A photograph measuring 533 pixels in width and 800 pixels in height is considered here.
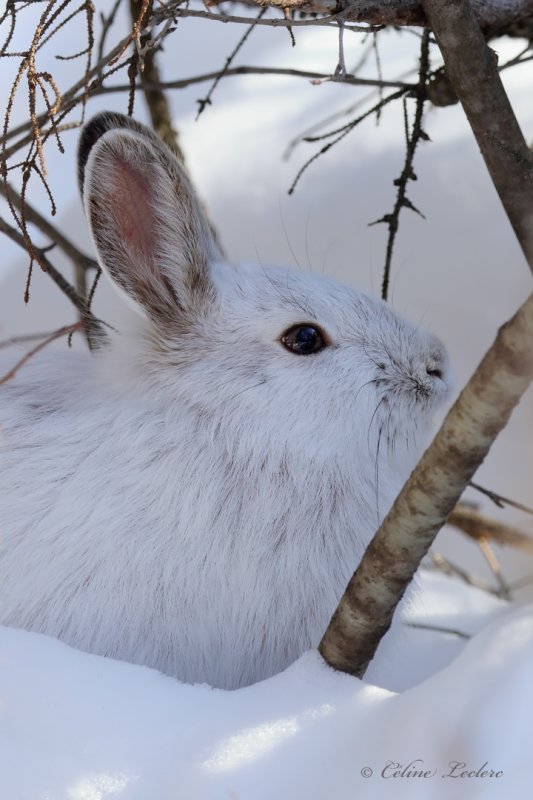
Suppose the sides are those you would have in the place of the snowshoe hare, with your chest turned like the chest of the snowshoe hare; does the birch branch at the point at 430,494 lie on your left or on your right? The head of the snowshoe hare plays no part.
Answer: on your right

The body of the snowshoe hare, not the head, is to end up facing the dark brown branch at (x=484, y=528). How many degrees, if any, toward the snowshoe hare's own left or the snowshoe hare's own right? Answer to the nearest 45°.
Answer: approximately 45° to the snowshoe hare's own left

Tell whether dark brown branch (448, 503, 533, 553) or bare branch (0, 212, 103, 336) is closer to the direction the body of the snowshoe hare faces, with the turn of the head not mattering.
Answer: the dark brown branch

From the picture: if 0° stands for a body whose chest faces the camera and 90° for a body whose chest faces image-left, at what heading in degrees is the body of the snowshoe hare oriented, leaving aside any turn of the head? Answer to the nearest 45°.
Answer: approximately 270°

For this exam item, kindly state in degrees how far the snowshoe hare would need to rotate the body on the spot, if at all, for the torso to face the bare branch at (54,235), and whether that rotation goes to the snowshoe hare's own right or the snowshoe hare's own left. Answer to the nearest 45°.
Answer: approximately 135° to the snowshoe hare's own left
